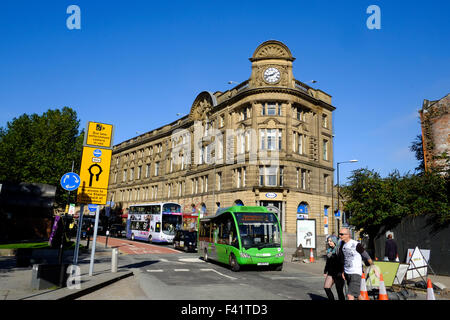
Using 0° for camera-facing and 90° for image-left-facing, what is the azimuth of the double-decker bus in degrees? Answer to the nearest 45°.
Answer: approximately 315°

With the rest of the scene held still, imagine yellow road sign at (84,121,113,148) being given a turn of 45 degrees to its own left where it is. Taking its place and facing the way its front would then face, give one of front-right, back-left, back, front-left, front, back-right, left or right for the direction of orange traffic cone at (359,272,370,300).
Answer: front

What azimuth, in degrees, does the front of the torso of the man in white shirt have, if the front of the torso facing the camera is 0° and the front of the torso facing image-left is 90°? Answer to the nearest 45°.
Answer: approximately 45°

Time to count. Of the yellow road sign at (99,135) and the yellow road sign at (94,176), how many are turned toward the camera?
2

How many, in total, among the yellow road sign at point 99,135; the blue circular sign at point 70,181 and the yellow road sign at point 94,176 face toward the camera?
3

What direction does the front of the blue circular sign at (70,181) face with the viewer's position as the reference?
facing the viewer

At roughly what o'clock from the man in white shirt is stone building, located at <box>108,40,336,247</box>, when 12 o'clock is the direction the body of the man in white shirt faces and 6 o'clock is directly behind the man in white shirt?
The stone building is roughly at 4 o'clock from the man in white shirt.

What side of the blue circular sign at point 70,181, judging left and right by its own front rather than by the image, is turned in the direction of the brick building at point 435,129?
left

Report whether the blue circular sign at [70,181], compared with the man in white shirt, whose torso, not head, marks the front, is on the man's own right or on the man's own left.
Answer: on the man's own right

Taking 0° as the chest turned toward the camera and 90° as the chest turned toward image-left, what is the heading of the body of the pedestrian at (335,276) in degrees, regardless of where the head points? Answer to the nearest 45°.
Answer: approximately 45°

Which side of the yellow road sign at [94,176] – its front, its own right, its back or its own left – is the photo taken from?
front

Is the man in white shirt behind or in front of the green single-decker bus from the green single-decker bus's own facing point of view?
in front
